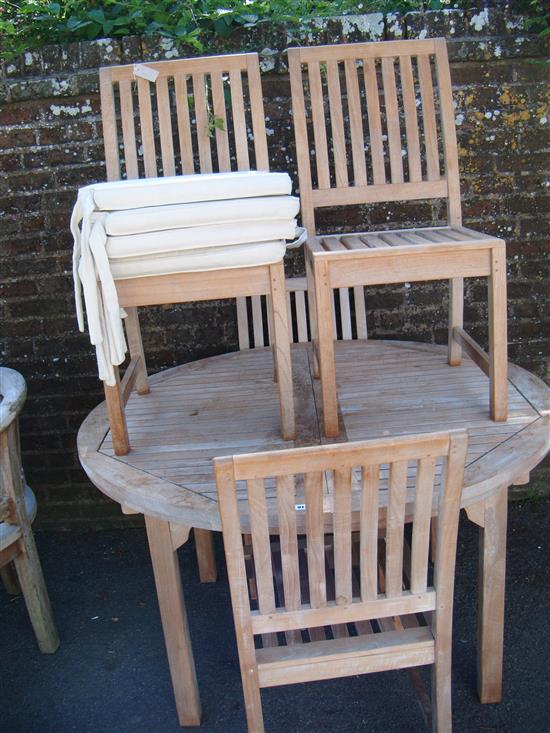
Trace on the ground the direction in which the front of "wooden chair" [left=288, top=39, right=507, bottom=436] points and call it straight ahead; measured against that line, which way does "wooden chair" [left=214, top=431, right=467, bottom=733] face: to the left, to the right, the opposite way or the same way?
the opposite way

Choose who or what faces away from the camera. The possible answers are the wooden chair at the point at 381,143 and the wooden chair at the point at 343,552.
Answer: the wooden chair at the point at 343,552

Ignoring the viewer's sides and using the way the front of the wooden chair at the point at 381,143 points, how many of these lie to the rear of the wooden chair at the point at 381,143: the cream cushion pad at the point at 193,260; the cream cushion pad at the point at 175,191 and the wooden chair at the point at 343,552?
0

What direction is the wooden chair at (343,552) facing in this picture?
away from the camera

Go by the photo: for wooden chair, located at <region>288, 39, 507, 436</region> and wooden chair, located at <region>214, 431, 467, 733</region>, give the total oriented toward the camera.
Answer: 1

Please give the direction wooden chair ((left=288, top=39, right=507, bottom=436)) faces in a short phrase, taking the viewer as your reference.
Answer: facing the viewer

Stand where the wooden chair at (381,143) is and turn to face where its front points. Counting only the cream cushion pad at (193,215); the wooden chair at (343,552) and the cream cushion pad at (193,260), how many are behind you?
0

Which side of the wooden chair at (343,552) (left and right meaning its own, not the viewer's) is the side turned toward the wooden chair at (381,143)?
front

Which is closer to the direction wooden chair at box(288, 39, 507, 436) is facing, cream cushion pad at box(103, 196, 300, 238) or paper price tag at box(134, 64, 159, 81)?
the cream cushion pad

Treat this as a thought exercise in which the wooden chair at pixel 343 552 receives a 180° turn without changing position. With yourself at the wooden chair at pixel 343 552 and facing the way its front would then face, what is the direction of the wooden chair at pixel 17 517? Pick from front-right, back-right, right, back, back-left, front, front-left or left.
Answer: back-right

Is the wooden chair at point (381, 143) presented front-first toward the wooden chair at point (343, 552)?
yes

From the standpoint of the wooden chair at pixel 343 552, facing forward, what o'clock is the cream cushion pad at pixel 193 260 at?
The cream cushion pad is roughly at 11 o'clock from the wooden chair.
